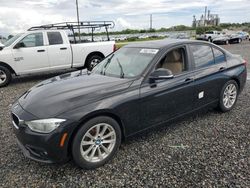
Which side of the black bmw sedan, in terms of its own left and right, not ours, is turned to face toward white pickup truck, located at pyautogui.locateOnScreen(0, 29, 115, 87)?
right

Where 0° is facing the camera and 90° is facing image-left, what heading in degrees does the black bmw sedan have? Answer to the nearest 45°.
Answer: approximately 45°
